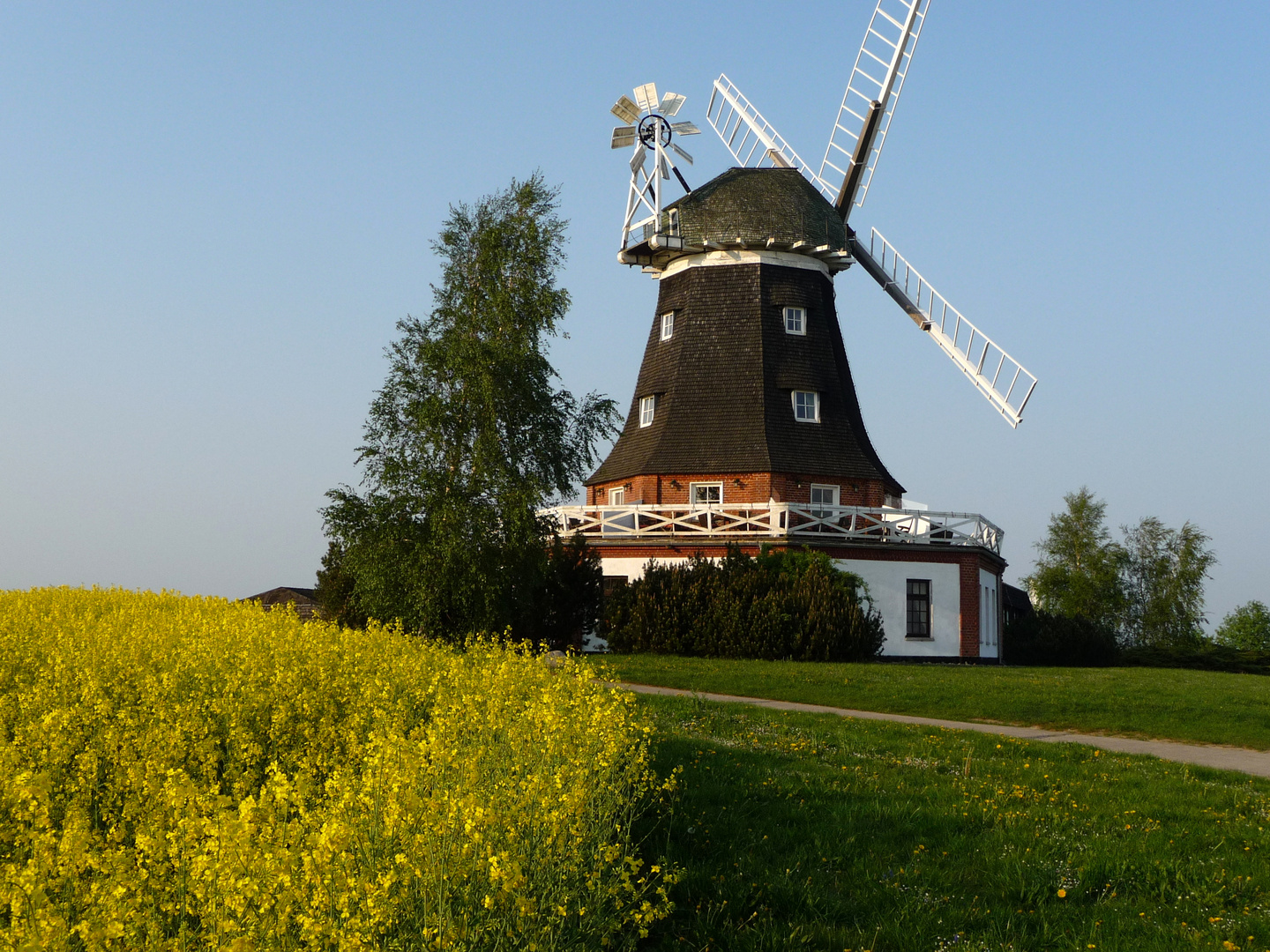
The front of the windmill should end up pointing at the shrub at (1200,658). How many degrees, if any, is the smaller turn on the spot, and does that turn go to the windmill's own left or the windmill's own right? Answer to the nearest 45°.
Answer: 0° — it already faces it

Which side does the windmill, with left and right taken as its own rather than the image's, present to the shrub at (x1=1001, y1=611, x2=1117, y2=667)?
front

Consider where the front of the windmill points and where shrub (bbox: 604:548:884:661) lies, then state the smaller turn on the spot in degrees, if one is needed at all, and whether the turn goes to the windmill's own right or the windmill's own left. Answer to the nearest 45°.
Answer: approximately 135° to the windmill's own right

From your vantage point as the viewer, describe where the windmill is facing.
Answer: facing away from the viewer and to the right of the viewer
